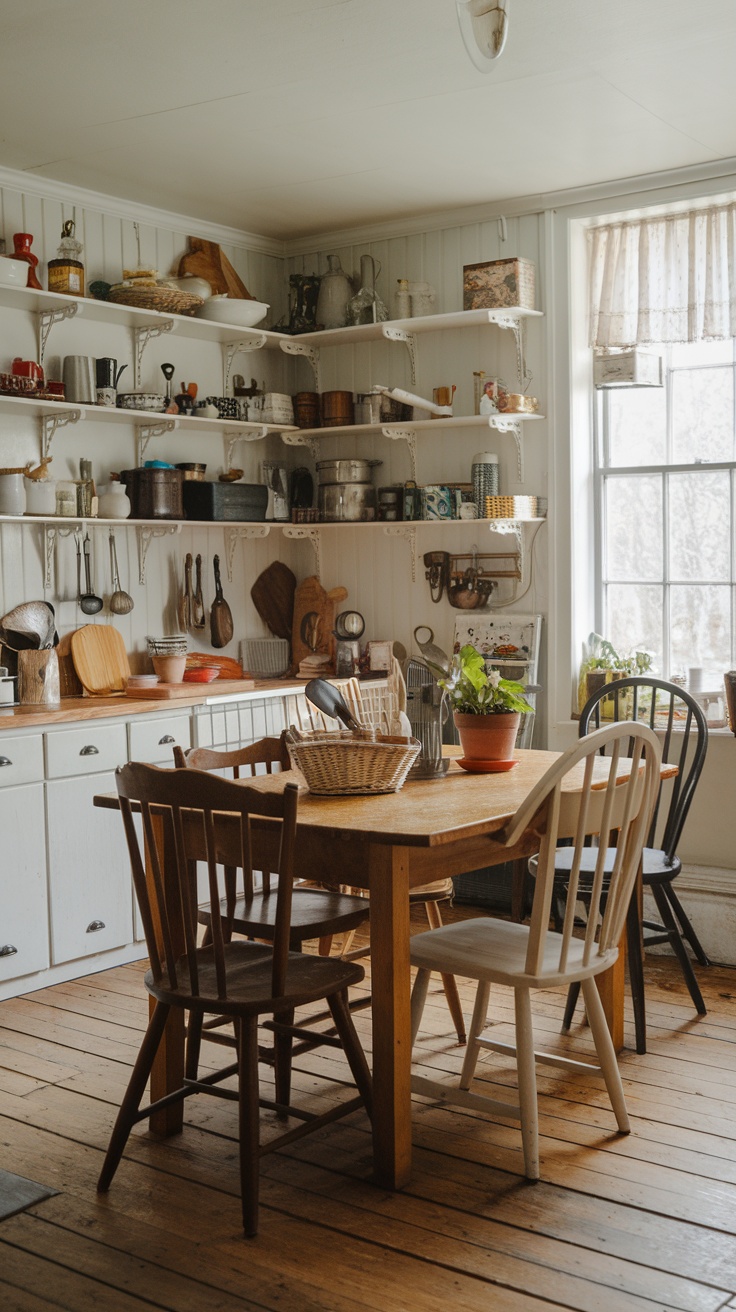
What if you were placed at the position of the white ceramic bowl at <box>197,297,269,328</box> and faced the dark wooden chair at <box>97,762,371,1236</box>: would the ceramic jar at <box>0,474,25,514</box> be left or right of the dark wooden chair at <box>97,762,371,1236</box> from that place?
right

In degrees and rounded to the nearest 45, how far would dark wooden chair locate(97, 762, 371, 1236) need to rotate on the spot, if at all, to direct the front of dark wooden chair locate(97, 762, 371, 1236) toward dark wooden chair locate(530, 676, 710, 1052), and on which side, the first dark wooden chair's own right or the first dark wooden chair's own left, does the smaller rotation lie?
0° — it already faces it

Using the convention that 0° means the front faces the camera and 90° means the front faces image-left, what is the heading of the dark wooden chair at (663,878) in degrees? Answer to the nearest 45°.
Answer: approximately 45°

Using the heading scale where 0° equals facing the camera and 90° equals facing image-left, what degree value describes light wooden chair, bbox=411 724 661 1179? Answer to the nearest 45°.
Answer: approximately 135°

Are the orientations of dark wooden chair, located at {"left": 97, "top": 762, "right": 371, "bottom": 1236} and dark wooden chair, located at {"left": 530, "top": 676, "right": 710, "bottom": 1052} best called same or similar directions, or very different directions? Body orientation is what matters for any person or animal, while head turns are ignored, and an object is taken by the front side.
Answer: very different directions
